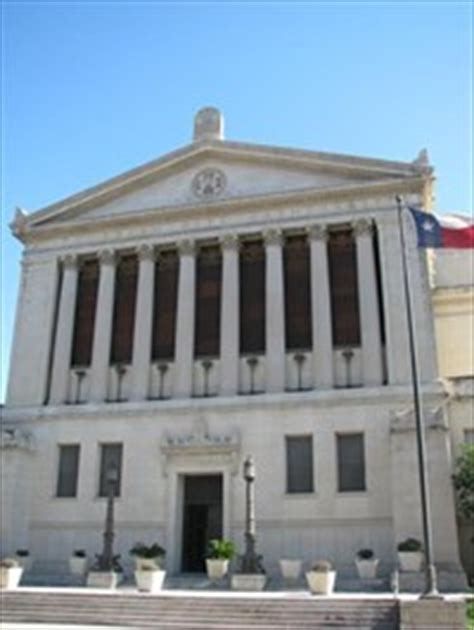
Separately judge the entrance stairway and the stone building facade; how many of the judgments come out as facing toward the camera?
2

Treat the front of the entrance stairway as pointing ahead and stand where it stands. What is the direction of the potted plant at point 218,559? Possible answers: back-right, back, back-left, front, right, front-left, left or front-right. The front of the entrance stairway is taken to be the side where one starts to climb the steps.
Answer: back

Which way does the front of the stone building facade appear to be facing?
toward the camera

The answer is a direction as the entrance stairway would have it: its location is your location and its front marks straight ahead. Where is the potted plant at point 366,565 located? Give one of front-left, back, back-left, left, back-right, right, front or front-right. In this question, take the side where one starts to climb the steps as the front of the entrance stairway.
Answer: back-left

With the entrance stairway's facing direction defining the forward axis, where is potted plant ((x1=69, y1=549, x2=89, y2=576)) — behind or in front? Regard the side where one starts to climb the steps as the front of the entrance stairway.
behind

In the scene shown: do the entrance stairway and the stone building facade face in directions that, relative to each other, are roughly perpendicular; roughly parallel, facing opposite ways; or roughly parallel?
roughly parallel

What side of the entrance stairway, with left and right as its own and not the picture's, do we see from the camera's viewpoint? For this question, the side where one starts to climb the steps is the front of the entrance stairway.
front
